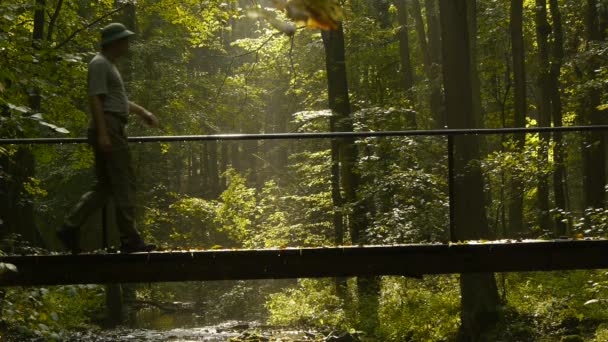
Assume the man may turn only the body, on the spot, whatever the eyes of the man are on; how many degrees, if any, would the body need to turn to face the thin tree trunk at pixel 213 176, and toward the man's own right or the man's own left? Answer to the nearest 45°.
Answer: approximately 90° to the man's own left

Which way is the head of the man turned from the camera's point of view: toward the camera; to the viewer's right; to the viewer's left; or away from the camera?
to the viewer's right

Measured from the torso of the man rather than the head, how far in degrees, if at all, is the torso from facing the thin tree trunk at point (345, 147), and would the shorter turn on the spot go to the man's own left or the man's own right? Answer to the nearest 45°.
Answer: approximately 45° to the man's own left

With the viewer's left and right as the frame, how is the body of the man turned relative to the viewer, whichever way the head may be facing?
facing to the right of the viewer

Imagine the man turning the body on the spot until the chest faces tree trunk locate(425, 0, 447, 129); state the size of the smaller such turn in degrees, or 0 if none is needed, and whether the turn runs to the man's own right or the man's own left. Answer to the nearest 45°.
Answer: approximately 45° to the man's own left

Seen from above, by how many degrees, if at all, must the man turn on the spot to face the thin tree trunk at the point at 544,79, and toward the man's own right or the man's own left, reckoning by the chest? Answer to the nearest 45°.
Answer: approximately 45° to the man's own left
